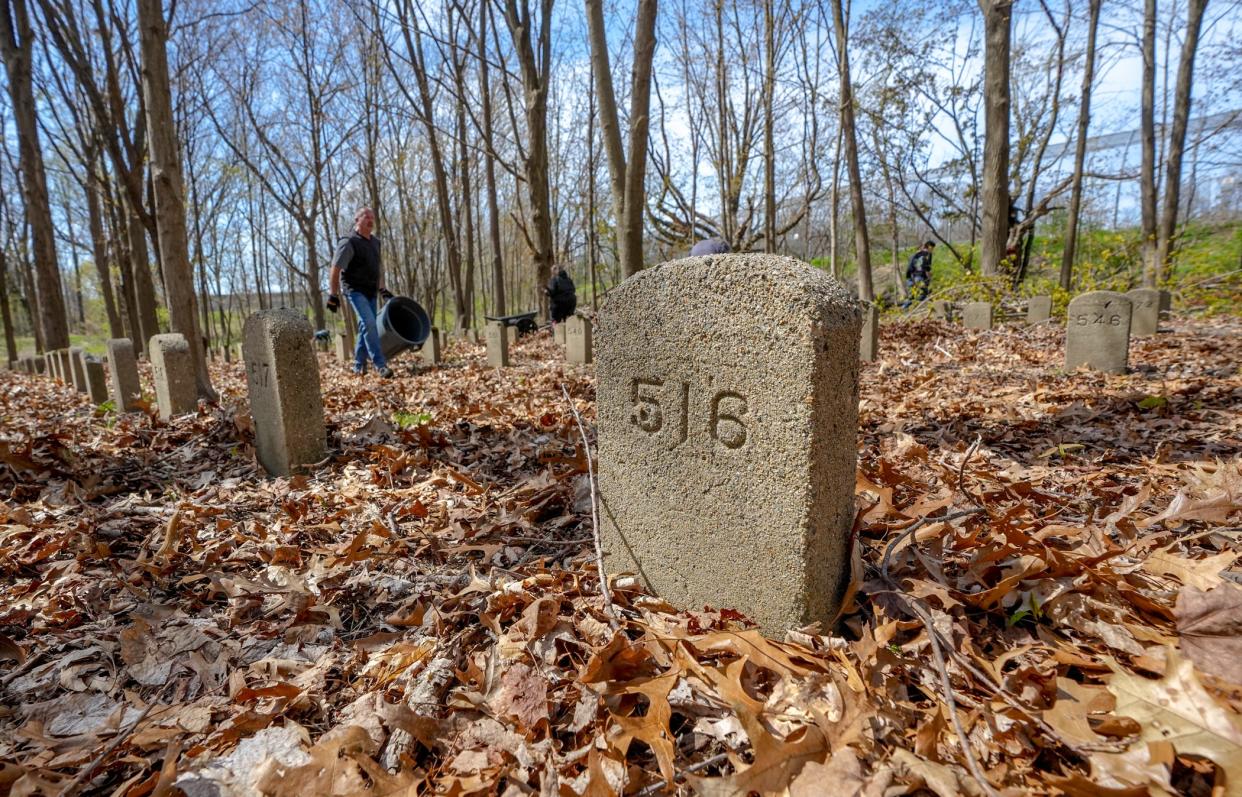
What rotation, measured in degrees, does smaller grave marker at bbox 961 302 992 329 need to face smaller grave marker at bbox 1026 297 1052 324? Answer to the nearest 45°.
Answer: approximately 90° to its left

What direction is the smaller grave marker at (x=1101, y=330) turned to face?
toward the camera

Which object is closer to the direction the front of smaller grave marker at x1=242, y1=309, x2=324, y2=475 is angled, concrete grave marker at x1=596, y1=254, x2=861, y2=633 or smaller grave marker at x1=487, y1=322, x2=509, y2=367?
the concrete grave marker

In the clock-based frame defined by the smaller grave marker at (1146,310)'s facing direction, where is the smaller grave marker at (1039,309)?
the smaller grave marker at (1039,309) is roughly at 4 o'clock from the smaller grave marker at (1146,310).

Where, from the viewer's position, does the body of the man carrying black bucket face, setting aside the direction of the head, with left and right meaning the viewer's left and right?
facing the viewer and to the right of the viewer

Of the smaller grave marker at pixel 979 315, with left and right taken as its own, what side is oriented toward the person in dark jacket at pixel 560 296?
right

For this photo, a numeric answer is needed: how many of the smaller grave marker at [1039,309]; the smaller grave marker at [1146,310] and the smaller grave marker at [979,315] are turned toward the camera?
3

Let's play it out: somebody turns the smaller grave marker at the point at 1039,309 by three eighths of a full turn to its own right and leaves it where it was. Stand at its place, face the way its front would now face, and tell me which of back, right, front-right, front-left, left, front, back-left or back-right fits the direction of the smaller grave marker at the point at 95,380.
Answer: left

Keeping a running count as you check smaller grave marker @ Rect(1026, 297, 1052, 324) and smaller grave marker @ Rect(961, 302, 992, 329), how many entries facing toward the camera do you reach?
2

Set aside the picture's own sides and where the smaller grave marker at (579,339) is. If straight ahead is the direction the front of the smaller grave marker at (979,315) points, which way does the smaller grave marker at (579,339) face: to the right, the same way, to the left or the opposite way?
the same way

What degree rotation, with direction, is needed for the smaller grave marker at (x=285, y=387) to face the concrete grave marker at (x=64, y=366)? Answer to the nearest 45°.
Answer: approximately 135° to its right

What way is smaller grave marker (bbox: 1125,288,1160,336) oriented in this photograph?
toward the camera

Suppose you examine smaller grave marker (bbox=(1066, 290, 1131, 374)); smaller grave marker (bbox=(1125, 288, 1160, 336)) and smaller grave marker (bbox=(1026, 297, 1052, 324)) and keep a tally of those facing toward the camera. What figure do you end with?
3

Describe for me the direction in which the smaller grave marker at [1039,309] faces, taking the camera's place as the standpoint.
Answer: facing the viewer

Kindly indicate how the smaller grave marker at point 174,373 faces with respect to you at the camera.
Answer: facing the viewer and to the left of the viewer

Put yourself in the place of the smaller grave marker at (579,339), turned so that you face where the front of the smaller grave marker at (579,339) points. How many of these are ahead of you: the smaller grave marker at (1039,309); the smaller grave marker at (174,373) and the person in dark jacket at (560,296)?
1
